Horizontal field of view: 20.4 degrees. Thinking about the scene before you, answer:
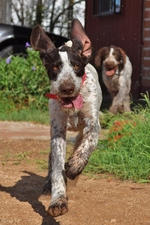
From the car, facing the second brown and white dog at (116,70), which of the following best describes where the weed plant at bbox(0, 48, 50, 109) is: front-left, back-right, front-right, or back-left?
front-right

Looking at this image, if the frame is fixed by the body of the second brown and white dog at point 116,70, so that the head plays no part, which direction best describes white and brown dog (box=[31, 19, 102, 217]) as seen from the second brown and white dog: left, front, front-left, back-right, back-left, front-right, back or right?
front

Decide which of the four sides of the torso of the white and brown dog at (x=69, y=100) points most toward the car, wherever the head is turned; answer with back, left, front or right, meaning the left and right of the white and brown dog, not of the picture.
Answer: back

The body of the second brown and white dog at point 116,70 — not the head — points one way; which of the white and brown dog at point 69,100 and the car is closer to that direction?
the white and brown dog

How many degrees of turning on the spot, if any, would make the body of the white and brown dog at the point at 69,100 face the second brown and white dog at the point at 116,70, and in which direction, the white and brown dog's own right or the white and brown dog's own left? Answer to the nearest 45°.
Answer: approximately 180°

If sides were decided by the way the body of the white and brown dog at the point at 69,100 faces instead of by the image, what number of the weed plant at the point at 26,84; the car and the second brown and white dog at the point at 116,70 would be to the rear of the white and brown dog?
3

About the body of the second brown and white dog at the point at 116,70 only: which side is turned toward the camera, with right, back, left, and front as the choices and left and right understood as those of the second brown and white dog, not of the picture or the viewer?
front

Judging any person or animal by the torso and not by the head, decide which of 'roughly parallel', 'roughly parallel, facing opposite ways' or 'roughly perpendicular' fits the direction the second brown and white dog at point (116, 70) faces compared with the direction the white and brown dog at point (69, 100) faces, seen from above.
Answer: roughly parallel

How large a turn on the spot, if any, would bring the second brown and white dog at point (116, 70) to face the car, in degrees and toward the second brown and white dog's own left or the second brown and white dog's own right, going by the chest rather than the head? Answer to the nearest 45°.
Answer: approximately 135° to the second brown and white dog's own right

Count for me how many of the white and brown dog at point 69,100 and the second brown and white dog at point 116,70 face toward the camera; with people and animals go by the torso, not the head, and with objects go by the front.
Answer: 2

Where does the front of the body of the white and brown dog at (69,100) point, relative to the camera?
toward the camera
